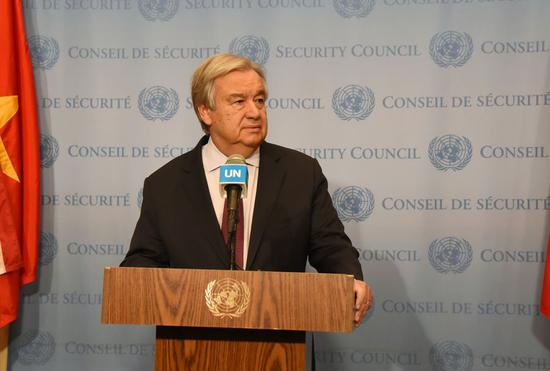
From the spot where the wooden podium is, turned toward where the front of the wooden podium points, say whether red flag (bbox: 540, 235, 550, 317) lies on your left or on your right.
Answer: on your left

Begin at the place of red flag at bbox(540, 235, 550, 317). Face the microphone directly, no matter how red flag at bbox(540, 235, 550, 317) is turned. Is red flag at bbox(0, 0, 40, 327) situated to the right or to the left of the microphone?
right

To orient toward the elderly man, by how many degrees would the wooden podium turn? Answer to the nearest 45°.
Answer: approximately 180°

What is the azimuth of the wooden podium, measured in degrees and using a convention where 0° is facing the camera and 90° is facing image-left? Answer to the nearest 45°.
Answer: approximately 0°

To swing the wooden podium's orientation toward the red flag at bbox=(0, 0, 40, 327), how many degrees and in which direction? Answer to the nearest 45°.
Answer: approximately 135° to its right

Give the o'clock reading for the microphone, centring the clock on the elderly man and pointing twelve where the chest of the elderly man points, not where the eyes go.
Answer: The microphone is roughly at 12 o'clock from the elderly man.

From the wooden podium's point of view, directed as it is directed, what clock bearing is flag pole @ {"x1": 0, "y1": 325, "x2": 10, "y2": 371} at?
The flag pole is roughly at 5 o'clock from the wooden podium.

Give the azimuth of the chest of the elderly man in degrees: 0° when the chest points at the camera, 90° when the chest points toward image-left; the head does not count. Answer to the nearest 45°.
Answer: approximately 0°

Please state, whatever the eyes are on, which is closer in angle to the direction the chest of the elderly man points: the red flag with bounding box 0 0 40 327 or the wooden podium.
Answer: the wooden podium

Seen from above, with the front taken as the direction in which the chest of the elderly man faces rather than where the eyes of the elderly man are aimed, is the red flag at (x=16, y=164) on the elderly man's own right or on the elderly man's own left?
on the elderly man's own right

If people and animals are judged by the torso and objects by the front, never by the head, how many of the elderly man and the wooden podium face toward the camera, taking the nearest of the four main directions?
2
